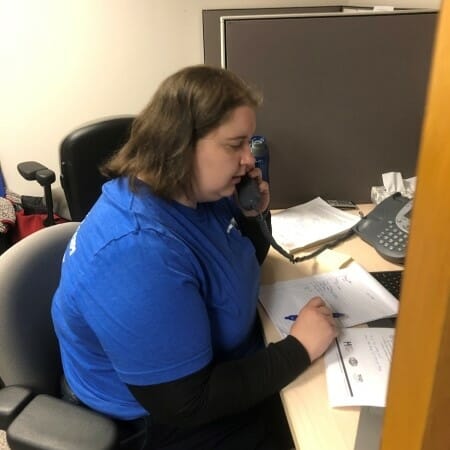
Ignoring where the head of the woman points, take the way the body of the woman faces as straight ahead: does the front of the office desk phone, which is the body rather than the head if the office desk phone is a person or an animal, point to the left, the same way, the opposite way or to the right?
the opposite way

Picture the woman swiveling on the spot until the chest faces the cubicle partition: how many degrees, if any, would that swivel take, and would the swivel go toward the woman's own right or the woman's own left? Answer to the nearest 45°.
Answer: approximately 45° to the woman's own left

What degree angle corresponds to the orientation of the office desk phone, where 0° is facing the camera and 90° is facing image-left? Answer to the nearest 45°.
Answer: approximately 45°

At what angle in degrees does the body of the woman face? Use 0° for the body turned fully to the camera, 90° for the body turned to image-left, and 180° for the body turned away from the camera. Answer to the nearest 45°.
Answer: approximately 270°

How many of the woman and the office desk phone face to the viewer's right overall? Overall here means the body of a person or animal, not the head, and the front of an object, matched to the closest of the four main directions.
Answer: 1

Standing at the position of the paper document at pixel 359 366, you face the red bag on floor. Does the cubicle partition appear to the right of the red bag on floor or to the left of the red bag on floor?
right

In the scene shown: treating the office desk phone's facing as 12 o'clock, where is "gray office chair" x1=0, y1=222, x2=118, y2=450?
The gray office chair is roughly at 12 o'clock from the office desk phone.
